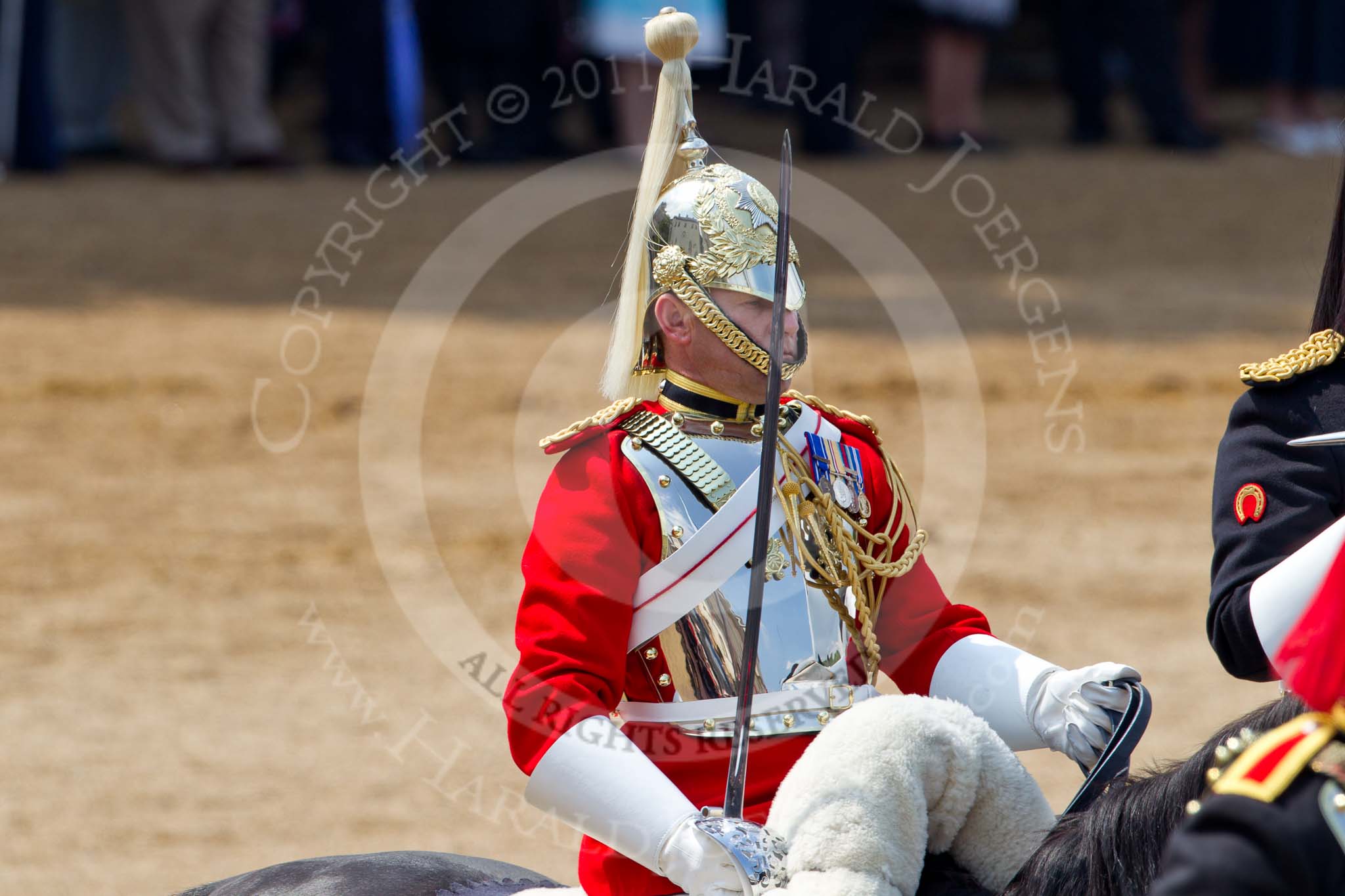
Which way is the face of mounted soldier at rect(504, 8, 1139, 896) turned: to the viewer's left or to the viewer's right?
to the viewer's right

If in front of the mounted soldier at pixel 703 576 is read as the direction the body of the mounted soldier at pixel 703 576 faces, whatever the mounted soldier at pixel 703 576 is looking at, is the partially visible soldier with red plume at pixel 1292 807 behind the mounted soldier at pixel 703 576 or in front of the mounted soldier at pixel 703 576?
in front

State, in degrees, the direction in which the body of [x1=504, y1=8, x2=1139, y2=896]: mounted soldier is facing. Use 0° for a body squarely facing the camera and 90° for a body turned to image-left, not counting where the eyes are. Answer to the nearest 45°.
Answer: approximately 315°

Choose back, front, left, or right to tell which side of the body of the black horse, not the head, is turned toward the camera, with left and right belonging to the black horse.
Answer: right
